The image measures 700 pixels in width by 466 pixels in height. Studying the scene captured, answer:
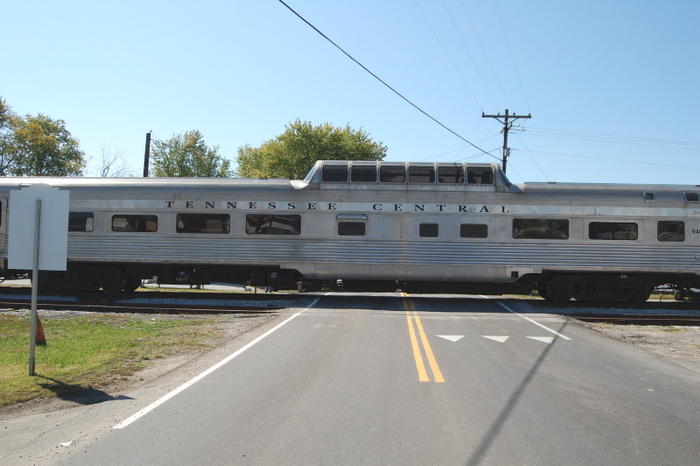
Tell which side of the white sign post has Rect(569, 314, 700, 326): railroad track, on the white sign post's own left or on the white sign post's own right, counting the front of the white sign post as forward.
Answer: on the white sign post's own right

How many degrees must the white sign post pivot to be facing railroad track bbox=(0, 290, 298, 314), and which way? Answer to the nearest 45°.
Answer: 0° — it already faces it

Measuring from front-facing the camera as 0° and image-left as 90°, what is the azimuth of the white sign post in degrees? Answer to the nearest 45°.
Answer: approximately 180°

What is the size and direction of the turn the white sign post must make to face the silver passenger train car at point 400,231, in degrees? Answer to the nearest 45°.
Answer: approximately 45° to its right
